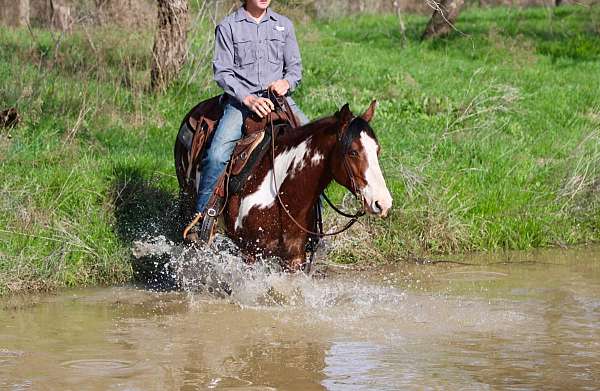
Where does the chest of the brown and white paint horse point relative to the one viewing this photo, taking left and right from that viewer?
facing the viewer and to the right of the viewer

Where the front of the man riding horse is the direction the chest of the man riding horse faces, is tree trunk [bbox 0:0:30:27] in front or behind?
behind

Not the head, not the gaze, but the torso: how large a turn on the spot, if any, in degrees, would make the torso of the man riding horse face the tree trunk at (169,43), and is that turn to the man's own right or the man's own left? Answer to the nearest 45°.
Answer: approximately 135° to the man's own left

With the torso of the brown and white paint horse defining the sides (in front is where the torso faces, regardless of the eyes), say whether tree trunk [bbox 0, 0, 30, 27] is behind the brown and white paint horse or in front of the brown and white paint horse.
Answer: behind

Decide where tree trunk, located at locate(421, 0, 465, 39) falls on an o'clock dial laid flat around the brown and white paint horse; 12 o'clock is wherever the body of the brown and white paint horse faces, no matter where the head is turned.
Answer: The tree trunk is roughly at 8 o'clock from the brown and white paint horse.
